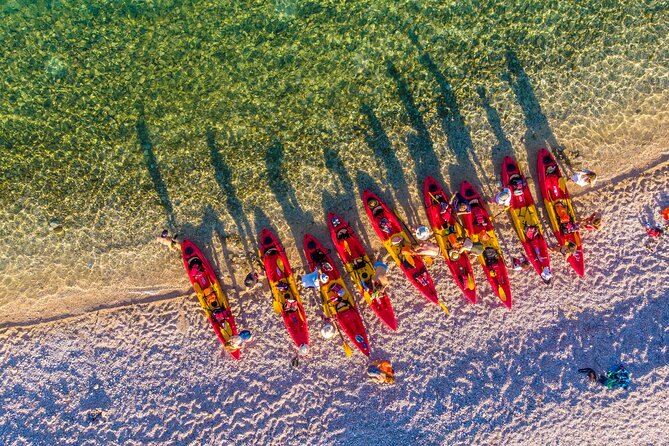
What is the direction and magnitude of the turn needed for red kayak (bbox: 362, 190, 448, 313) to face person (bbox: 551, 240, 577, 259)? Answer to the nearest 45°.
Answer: approximately 45° to its left

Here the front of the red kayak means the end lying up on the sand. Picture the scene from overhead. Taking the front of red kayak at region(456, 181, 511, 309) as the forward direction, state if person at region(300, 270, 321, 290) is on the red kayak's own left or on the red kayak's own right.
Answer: on the red kayak's own right

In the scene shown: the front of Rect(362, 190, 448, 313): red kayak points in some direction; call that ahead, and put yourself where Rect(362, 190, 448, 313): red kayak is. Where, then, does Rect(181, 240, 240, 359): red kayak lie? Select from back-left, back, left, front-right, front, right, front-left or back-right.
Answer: back-right

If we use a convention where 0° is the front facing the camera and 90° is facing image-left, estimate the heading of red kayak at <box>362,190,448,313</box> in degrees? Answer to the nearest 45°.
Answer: approximately 315°

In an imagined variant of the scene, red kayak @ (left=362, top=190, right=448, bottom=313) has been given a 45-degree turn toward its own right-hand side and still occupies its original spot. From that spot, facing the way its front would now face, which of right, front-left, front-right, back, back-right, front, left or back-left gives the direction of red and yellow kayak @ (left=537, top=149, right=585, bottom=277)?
left

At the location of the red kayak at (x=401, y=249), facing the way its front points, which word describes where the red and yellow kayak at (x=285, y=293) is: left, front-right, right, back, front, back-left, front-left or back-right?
back-right

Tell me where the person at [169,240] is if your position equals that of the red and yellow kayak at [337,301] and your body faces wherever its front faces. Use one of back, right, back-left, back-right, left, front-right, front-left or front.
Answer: back-right
